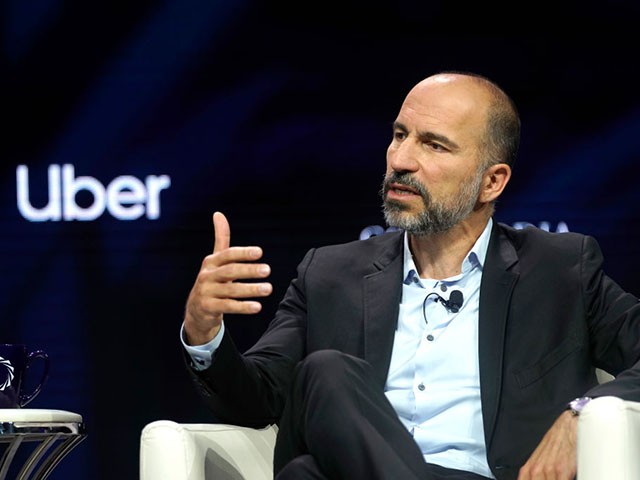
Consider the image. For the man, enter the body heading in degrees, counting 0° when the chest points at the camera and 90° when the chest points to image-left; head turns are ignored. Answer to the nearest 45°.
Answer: approximately 45°

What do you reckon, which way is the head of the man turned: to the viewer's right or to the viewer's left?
to the viewer's left

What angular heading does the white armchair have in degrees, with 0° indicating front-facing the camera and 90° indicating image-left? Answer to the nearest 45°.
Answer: approximately 45°

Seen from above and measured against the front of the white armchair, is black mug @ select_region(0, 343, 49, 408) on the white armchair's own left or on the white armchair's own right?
on the white armchair's own right
